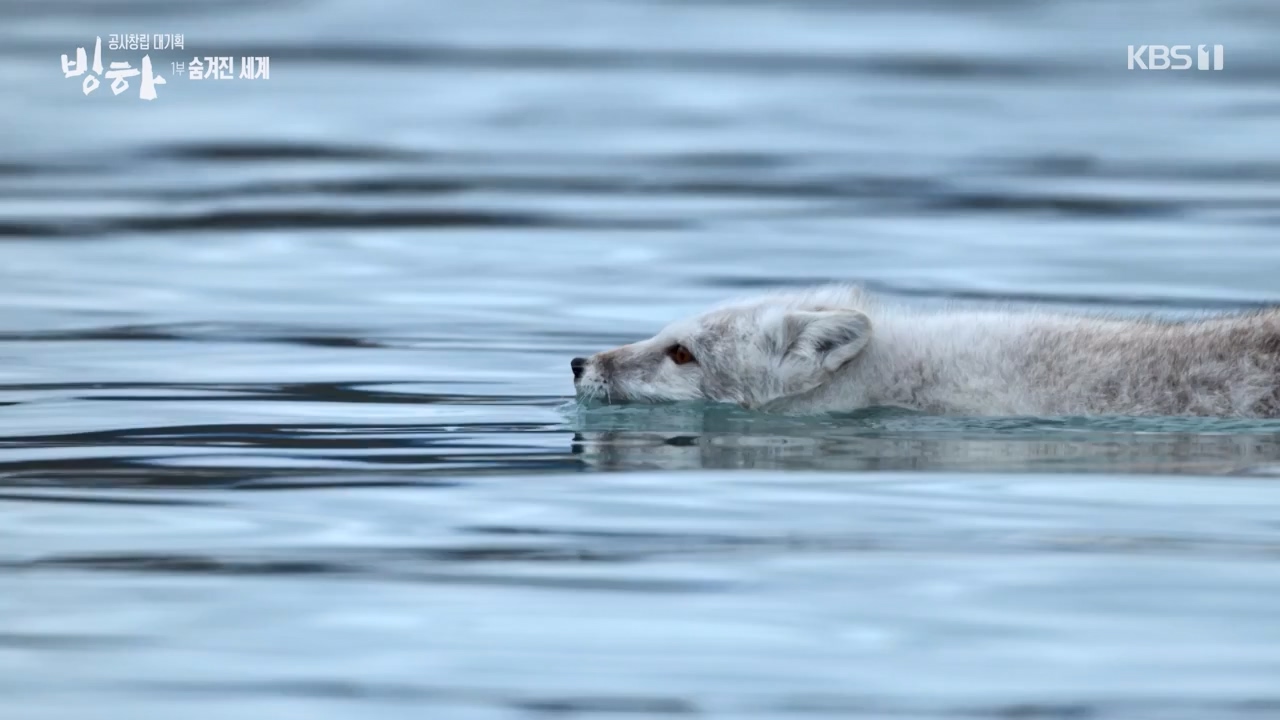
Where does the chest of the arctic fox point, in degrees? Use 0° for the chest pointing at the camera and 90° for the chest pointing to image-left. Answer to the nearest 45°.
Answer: approximately 90°
